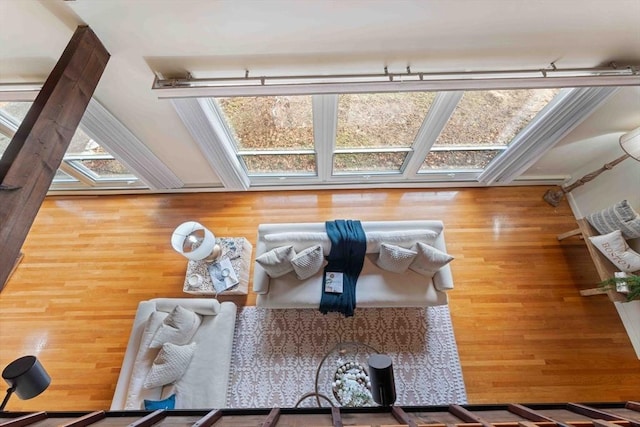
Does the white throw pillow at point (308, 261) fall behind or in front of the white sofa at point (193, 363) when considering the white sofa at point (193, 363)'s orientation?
in front

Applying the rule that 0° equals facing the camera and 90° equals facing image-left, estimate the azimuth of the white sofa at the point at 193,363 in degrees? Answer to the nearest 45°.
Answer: approximately 270°

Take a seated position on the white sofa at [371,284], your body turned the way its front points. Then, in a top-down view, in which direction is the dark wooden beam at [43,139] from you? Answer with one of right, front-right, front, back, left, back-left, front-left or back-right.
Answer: front-right

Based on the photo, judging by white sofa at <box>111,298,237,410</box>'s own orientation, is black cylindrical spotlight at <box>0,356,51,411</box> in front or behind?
behind

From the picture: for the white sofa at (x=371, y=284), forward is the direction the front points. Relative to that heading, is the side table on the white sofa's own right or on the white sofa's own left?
on the white sofa's own right

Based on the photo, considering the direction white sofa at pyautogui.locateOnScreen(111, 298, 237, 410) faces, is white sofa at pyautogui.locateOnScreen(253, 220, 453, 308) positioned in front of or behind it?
in front

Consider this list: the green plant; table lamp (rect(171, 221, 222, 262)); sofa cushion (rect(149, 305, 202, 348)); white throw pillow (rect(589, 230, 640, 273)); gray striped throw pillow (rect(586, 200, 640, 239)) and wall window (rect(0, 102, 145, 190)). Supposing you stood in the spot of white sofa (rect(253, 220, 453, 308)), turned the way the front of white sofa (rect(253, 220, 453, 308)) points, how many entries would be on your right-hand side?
3

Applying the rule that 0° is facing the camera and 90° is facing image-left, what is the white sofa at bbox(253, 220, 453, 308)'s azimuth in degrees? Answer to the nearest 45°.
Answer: approximately 0°

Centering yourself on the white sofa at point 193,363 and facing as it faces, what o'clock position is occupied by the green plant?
The green plant is roughly at 1 o'clock from the white sofa.

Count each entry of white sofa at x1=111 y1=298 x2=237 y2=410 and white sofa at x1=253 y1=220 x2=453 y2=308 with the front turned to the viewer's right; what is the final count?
1

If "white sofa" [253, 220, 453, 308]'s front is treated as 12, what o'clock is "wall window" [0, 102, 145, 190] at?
The wall window is roughly at 3 o'clock from the white sofa.

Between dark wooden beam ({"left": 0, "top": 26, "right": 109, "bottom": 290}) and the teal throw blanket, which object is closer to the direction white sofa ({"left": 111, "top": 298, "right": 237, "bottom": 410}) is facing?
the teal throw blanket

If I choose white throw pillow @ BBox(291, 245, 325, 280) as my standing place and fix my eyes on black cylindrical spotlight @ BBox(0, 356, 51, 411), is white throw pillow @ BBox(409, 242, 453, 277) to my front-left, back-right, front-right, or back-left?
back-left
